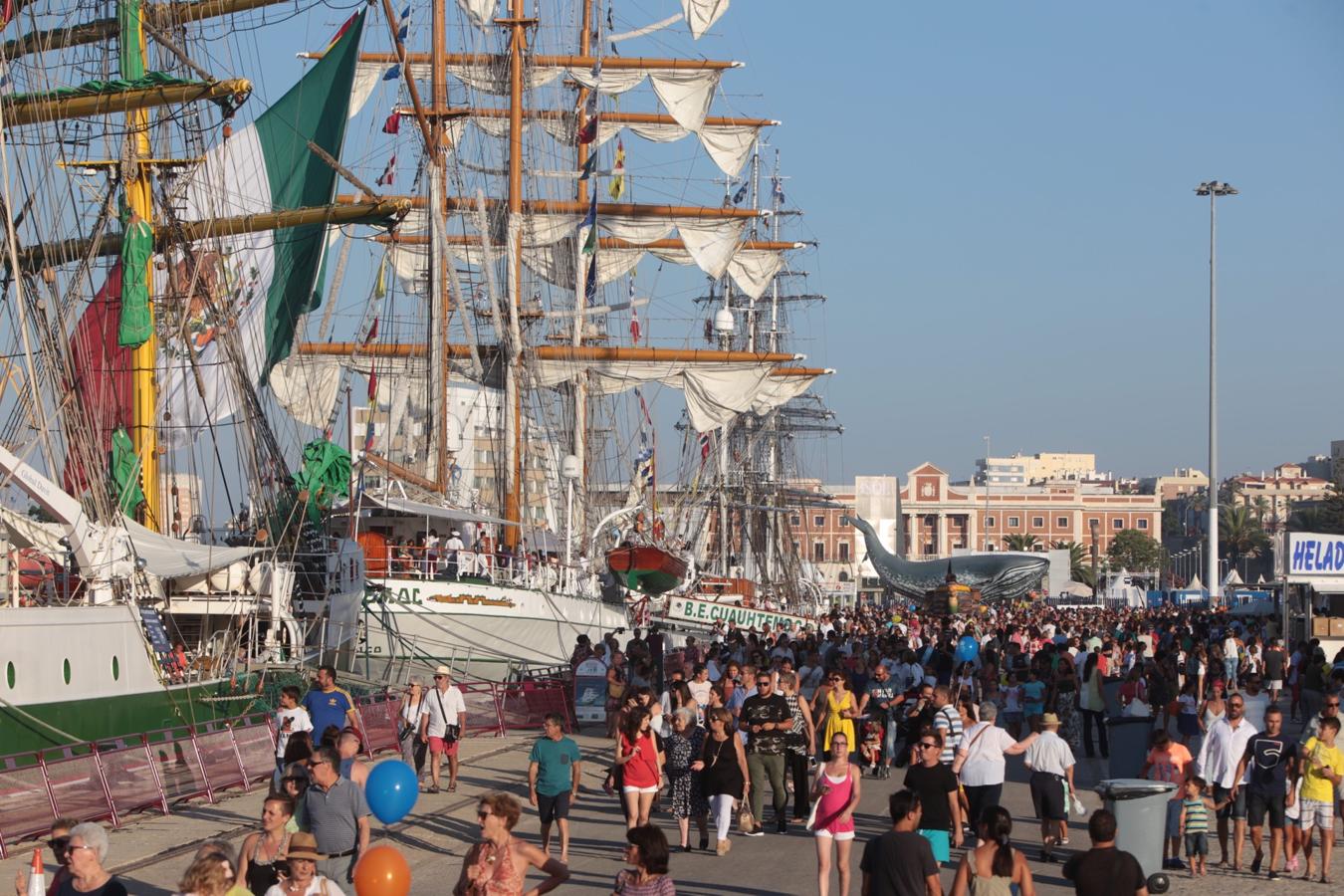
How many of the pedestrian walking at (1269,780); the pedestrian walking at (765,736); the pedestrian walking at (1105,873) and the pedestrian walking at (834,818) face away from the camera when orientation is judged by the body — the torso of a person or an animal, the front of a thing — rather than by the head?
1

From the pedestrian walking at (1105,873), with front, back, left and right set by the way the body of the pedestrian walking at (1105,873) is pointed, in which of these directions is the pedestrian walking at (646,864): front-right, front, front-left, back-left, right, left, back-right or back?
back-left

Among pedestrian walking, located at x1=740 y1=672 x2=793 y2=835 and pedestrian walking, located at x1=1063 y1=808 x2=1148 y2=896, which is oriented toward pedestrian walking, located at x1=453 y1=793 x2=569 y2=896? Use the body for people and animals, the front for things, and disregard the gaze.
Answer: pedestrian walking, located at x1=740 y1=672 x2=793 y2=835

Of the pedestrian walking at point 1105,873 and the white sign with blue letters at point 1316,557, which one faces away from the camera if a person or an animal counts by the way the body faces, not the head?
the pedestrian walking

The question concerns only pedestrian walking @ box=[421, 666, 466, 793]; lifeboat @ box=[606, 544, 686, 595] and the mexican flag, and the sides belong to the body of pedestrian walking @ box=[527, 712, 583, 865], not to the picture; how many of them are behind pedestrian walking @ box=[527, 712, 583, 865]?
3

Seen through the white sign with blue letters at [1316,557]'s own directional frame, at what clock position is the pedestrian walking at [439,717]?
The pedestrian walking is roughly at 1 o'clock from the white sign with blue letters.

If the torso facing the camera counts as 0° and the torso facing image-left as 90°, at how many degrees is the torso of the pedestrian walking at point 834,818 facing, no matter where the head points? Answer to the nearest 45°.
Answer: approximately 0°

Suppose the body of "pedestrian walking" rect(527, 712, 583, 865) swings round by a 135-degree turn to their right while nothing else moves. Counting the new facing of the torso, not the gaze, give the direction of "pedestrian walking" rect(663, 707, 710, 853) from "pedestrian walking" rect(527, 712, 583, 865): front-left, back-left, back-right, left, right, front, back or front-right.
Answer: right

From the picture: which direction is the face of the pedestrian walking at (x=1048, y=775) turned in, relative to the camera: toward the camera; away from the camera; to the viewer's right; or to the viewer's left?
away from the camera

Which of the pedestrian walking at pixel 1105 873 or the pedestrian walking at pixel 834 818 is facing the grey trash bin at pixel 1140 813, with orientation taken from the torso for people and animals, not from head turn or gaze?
the pedestrian walking at pixel 1105 873

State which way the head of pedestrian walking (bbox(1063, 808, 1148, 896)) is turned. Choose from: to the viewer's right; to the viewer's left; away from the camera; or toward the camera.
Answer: away from the camera

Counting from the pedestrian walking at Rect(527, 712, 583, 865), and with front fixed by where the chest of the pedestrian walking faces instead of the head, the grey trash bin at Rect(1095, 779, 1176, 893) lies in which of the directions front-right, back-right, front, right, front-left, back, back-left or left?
left

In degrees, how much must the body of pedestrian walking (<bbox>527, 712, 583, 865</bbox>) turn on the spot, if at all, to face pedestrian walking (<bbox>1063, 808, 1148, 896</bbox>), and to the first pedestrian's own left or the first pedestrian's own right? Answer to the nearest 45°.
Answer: approximately 45° to the first pedestrian's own left

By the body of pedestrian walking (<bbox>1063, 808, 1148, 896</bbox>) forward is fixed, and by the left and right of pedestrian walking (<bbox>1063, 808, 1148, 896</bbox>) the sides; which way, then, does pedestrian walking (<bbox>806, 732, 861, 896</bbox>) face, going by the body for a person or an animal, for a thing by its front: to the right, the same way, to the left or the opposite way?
the opposite way

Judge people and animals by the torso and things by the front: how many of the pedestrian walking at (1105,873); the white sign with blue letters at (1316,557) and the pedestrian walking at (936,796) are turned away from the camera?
1

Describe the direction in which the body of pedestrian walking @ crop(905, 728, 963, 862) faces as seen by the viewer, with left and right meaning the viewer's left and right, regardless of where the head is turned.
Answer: facing the viewer and to the left of the viewer

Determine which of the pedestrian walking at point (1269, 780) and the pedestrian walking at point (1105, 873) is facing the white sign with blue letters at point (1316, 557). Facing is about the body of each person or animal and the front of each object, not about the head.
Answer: the pedestrian walking at point (1105, 873)

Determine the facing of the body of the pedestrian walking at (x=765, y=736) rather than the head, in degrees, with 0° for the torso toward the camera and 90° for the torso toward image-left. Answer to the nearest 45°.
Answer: approximately 0°
